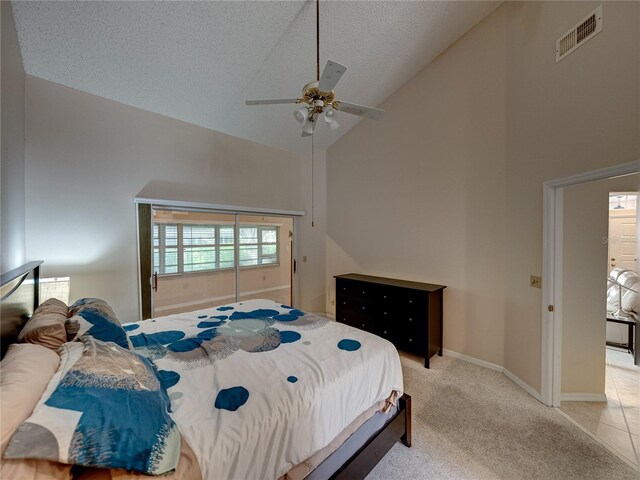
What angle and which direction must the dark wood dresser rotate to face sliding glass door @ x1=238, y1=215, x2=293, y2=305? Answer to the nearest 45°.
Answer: approximately 90° to its right

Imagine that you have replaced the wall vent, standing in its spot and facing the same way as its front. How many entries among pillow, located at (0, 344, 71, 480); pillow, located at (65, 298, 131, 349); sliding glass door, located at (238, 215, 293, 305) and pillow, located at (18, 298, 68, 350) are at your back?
0

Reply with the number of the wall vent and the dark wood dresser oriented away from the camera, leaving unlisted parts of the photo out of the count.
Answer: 0

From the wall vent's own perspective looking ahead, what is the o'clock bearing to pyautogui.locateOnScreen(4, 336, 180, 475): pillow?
The pillow is roughly at 11 o'clock from the wall vent.

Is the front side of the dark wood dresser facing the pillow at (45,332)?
yes

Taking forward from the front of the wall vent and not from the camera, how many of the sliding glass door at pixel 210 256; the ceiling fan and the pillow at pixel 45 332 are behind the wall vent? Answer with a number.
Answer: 0

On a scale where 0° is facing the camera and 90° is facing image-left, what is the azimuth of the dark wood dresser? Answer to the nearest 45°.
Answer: approximately 45°

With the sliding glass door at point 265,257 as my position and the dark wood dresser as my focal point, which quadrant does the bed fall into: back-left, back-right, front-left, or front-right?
front-right

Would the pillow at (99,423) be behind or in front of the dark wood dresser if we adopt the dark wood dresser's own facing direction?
in front

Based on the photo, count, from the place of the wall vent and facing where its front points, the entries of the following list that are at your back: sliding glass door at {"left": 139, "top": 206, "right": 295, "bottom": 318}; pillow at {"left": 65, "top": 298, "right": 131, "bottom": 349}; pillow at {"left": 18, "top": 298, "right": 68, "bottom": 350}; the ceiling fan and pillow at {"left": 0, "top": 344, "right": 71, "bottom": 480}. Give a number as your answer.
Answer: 0

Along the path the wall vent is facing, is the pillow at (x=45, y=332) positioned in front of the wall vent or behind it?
in front

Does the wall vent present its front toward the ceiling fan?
yes

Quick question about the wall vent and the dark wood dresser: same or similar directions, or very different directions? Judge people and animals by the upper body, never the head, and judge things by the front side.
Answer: same or similar directions

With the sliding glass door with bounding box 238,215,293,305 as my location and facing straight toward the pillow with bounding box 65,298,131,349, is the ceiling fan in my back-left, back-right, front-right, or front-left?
front-left

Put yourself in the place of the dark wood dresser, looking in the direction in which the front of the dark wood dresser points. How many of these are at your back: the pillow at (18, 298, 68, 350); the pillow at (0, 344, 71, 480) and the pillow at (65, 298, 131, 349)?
0

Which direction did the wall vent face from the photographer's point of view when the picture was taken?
facing the viewer and to the left of the viewer

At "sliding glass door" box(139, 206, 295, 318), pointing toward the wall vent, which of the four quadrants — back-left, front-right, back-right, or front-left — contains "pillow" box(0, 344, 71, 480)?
front-right
